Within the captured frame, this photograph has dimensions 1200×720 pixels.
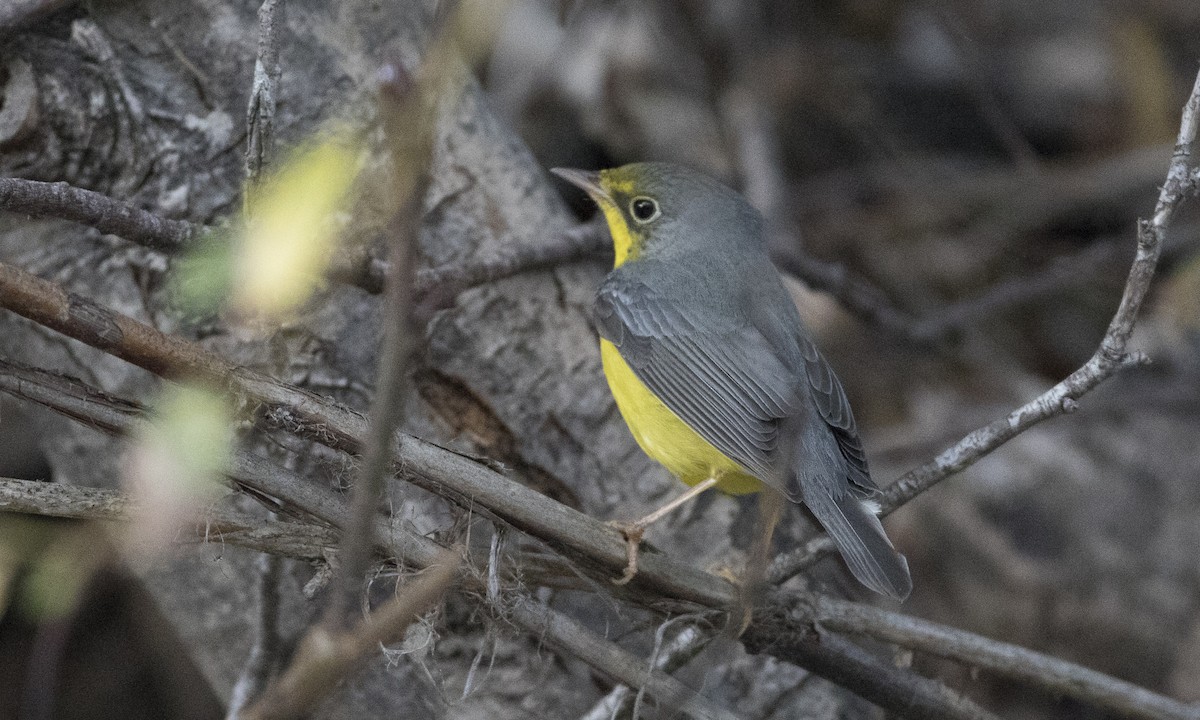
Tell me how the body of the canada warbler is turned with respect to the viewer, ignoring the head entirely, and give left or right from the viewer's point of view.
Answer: facing away from the viewer and to the left of the viewer

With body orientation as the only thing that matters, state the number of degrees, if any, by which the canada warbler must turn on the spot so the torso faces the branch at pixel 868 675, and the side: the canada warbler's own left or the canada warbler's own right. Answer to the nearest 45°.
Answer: approximately 180°

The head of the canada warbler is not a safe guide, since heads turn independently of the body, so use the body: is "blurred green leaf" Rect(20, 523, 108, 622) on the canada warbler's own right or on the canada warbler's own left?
on the canada warbler's own left

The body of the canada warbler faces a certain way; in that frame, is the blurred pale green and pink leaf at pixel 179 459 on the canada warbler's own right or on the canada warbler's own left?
on the canada warbler's own left

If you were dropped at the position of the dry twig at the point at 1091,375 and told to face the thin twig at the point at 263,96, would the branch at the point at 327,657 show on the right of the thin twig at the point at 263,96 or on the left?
left

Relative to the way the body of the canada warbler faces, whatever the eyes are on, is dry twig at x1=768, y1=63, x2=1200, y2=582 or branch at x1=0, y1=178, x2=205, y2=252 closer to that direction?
the branch
